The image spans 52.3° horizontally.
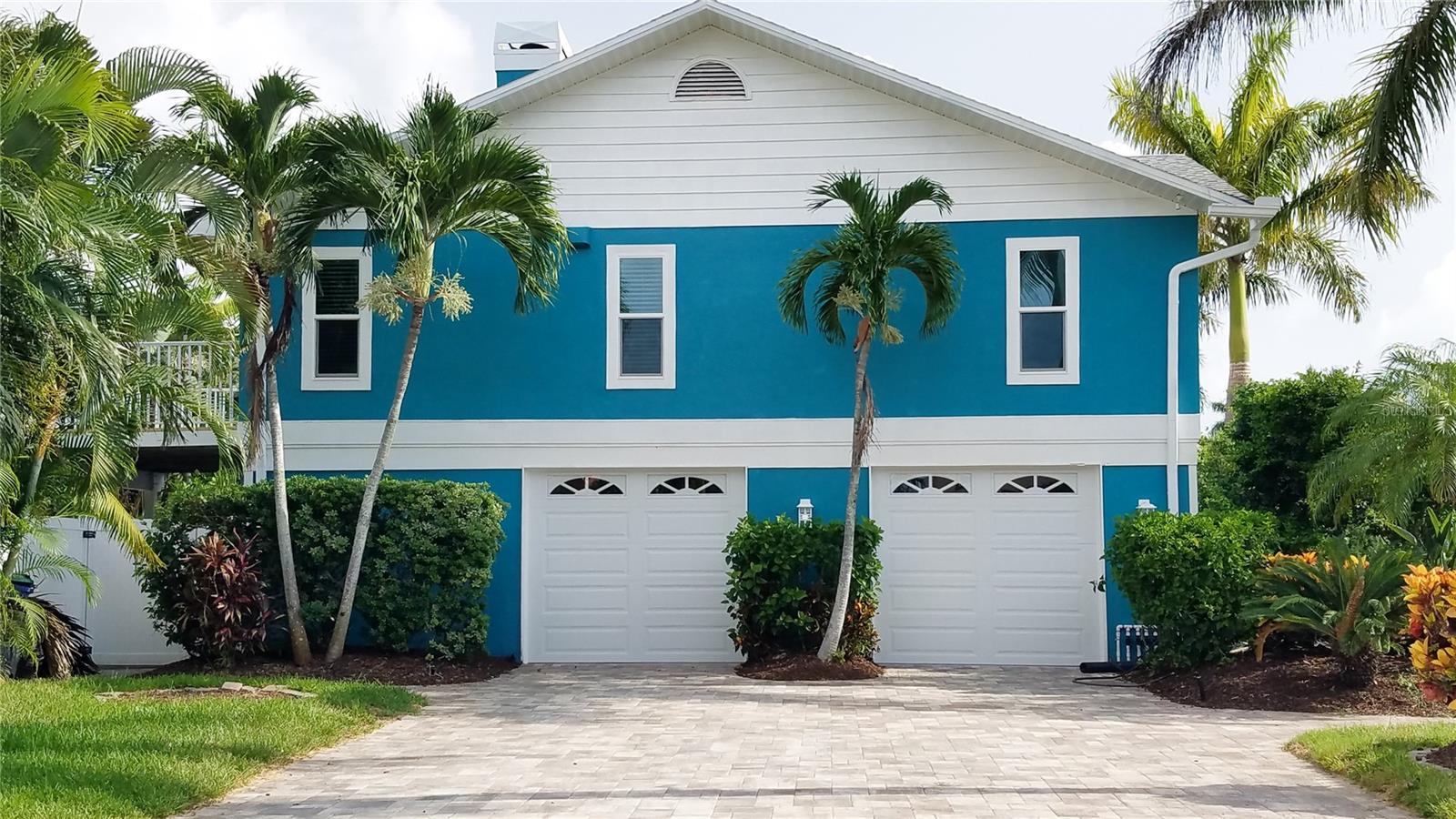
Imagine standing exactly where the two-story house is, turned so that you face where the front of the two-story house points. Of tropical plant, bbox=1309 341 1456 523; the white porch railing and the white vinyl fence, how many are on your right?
2

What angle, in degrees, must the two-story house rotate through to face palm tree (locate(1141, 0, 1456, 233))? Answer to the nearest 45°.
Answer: approximately 45° to its left

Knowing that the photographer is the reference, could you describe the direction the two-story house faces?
facing the viewer

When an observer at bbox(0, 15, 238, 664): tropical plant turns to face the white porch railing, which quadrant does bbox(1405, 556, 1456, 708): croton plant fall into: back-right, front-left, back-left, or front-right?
back-right

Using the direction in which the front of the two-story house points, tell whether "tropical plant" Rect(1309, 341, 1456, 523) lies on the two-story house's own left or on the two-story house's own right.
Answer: on the two-story house's own left

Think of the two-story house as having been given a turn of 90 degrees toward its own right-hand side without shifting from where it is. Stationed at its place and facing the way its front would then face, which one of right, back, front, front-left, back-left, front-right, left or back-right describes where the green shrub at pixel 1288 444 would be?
back

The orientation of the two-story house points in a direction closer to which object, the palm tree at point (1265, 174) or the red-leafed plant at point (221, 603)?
the red-leafed plant

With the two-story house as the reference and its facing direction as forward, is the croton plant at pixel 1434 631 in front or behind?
in front

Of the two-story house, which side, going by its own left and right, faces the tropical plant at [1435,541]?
left

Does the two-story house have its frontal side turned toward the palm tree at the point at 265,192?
no

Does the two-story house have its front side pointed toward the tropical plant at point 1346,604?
no

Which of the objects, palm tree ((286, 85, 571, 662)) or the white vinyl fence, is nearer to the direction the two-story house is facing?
the palm tree

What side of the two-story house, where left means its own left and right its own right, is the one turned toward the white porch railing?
right

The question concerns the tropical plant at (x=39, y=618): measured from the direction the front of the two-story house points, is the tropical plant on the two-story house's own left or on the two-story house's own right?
on the two-story house's own right

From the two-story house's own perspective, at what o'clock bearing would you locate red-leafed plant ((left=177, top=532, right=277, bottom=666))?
The red-leafed plant is roughly at 2 o'clock from the two-story house.
